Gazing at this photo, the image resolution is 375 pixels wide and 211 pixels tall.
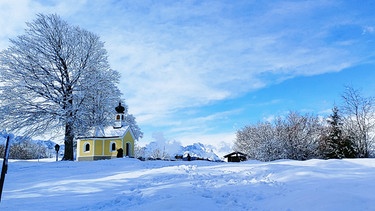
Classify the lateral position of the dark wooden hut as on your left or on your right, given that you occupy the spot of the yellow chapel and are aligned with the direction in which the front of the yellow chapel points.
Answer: on your left

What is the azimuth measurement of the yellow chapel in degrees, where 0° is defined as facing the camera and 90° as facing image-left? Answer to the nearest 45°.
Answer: approximately 315°
